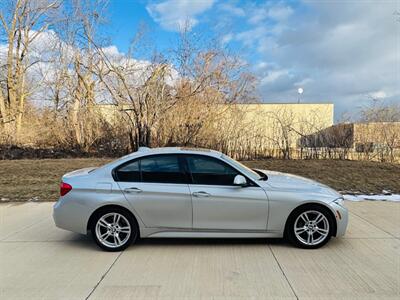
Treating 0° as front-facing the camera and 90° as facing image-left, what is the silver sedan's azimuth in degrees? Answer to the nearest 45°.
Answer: approximately 270°
